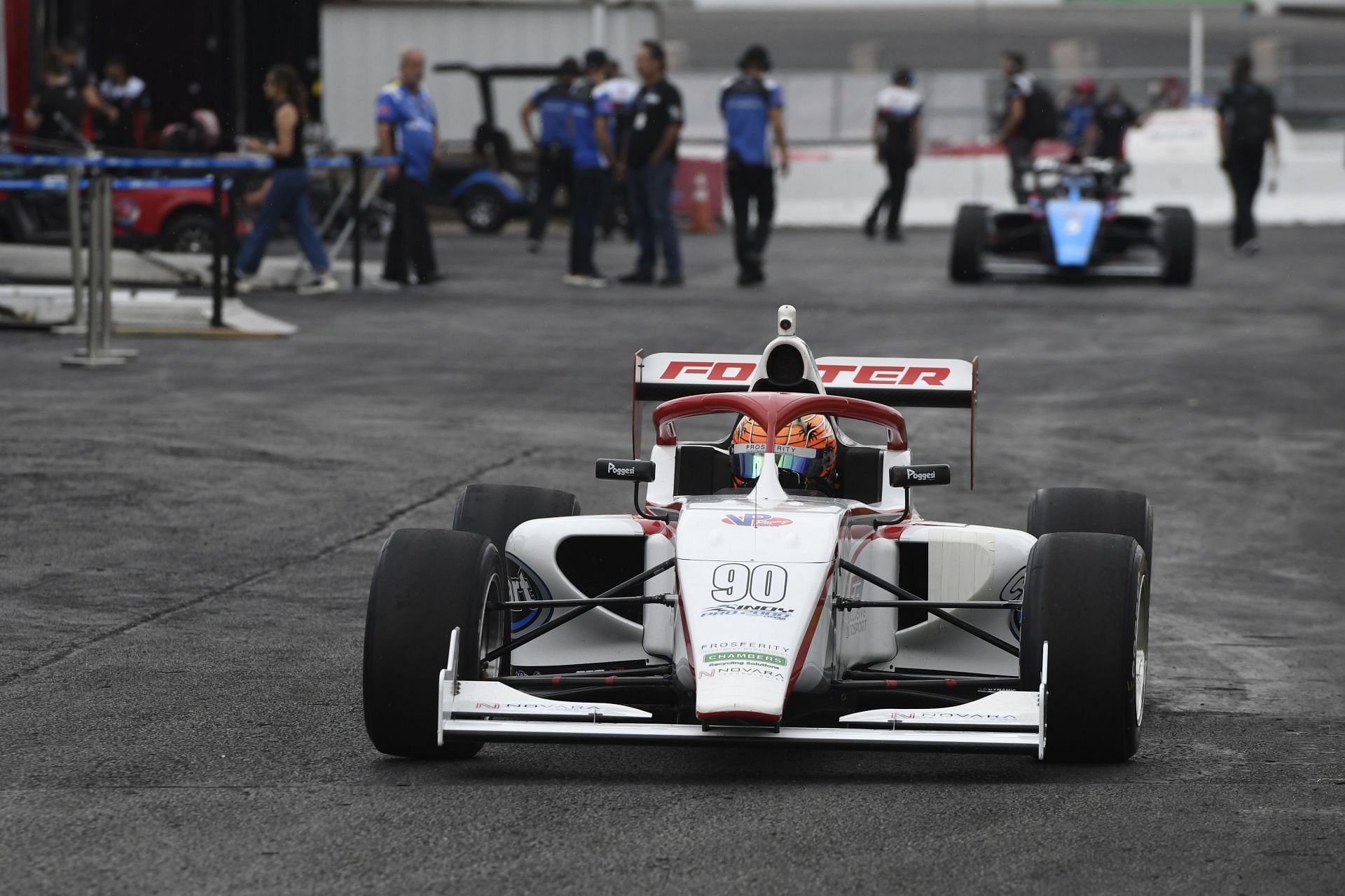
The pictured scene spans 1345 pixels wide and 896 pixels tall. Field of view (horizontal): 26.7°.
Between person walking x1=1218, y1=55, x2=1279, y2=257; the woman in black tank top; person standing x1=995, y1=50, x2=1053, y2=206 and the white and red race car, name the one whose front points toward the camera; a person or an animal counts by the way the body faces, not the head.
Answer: the white and red race car

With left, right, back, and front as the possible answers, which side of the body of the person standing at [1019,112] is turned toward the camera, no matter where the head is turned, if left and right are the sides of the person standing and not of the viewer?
left

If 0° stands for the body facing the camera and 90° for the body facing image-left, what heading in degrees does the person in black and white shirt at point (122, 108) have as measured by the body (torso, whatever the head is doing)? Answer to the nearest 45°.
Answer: approximately 45°

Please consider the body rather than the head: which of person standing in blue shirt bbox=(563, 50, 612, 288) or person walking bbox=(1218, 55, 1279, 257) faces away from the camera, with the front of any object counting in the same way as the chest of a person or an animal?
person walking bbox=(1218, 55, 1279, 257)

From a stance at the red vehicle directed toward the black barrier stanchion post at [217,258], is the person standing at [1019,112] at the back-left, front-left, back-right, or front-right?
back-left

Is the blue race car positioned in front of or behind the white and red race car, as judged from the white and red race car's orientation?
behind

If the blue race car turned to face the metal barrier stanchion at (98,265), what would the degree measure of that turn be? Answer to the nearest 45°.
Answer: approximately 45° to its right

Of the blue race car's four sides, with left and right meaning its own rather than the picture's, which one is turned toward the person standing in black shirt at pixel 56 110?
right

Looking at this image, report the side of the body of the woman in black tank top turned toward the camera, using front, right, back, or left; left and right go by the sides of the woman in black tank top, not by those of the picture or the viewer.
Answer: left

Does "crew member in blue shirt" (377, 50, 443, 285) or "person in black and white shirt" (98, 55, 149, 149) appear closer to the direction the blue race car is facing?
the crew member in blue shirt
